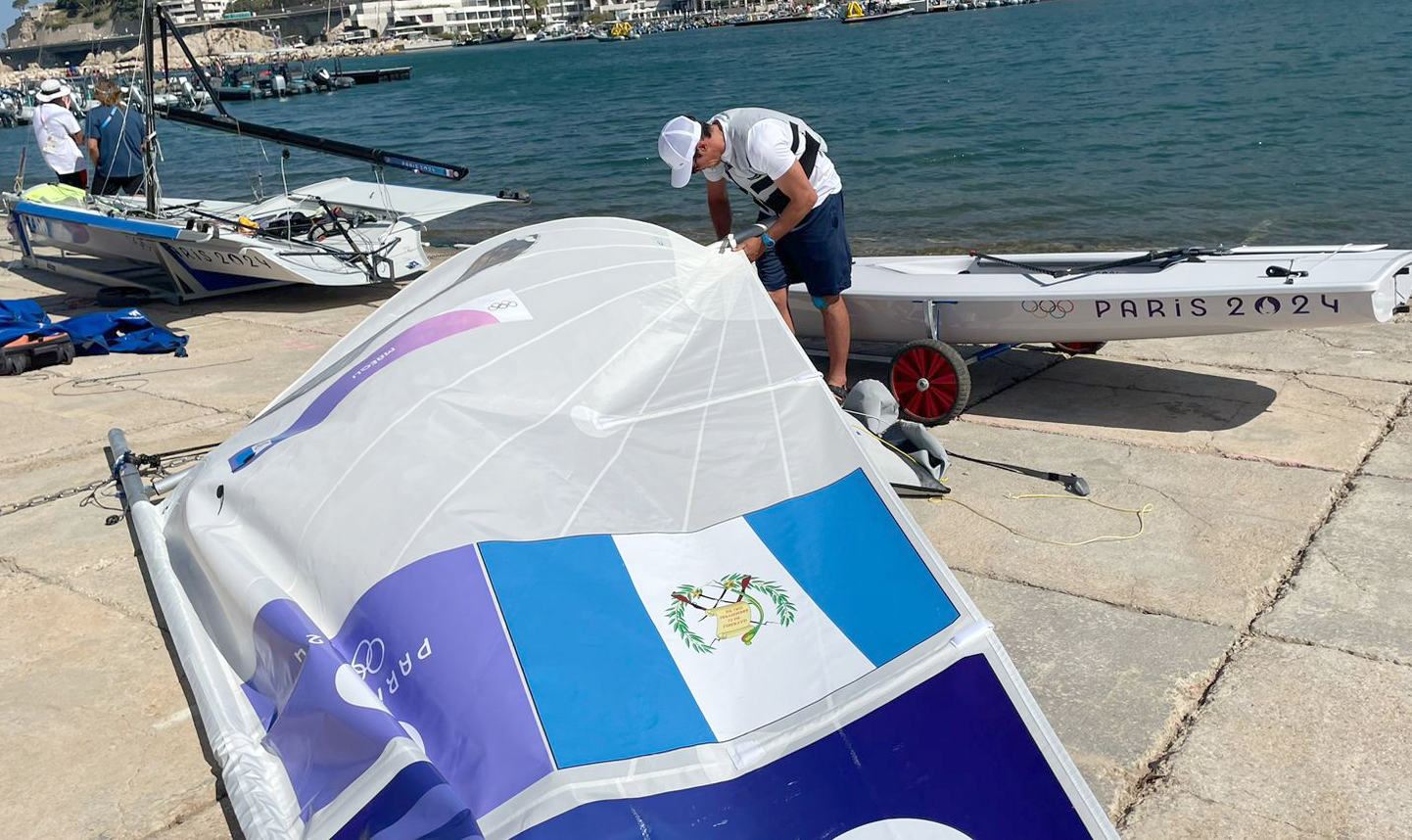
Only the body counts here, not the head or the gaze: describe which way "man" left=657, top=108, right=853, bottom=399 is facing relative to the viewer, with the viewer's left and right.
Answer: facing the viewer and to the left of the viewer

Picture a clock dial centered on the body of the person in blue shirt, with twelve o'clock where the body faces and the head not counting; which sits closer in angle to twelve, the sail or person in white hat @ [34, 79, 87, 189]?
the person in white hat

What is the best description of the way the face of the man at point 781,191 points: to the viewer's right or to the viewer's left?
to the viewer's left

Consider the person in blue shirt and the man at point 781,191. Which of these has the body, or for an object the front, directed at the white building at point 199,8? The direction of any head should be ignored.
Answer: the person in blue shirt

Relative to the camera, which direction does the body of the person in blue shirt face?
away from the camera

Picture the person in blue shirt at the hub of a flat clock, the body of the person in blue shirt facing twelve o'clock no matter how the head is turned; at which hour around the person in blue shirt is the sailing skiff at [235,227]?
The sailing skiff is roughly at 5 o'clock from the person in blue shirt.

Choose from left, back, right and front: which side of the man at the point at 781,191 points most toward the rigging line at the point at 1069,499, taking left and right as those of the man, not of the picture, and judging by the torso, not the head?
left

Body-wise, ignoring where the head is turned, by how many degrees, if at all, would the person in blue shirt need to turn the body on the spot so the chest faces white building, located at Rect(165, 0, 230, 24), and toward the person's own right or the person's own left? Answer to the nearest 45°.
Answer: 0° — they already face it

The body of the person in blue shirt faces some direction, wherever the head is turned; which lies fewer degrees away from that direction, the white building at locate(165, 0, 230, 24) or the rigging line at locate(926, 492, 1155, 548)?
the white building

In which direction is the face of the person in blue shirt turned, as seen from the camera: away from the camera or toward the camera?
away from the camera

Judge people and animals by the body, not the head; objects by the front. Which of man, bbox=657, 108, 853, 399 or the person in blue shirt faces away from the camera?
the person in blue shirt

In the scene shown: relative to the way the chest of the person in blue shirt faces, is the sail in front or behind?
behind
